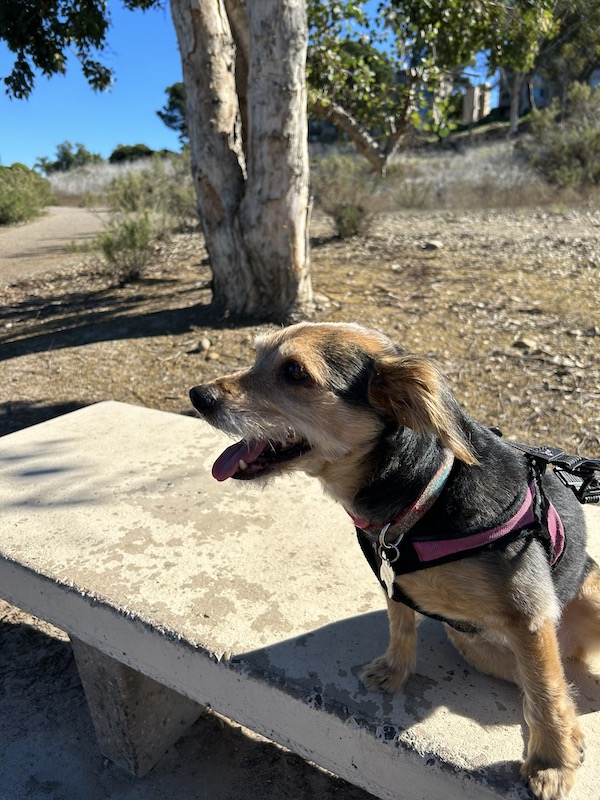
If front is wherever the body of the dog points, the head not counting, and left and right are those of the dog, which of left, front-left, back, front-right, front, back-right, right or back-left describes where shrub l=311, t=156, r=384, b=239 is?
back-right

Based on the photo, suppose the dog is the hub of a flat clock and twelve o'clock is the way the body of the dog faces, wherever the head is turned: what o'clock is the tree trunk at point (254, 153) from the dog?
The tree trunk is roughly at 4 o'clock from the dog.

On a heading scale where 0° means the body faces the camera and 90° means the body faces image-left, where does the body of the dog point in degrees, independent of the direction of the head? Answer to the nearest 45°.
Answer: approximately 45°

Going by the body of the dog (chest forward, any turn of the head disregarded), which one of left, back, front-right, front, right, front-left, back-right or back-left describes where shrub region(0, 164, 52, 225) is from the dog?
right

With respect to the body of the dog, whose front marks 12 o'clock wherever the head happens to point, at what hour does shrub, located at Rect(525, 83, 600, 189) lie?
The shrub is roughly at 5 o'clock from the dog.

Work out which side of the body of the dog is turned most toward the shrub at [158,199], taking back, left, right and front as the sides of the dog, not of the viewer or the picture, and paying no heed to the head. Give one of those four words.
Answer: right

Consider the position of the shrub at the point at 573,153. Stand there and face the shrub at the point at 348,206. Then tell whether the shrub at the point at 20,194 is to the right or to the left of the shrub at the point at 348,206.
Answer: right

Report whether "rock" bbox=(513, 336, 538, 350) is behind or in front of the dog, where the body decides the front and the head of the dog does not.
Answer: behind
